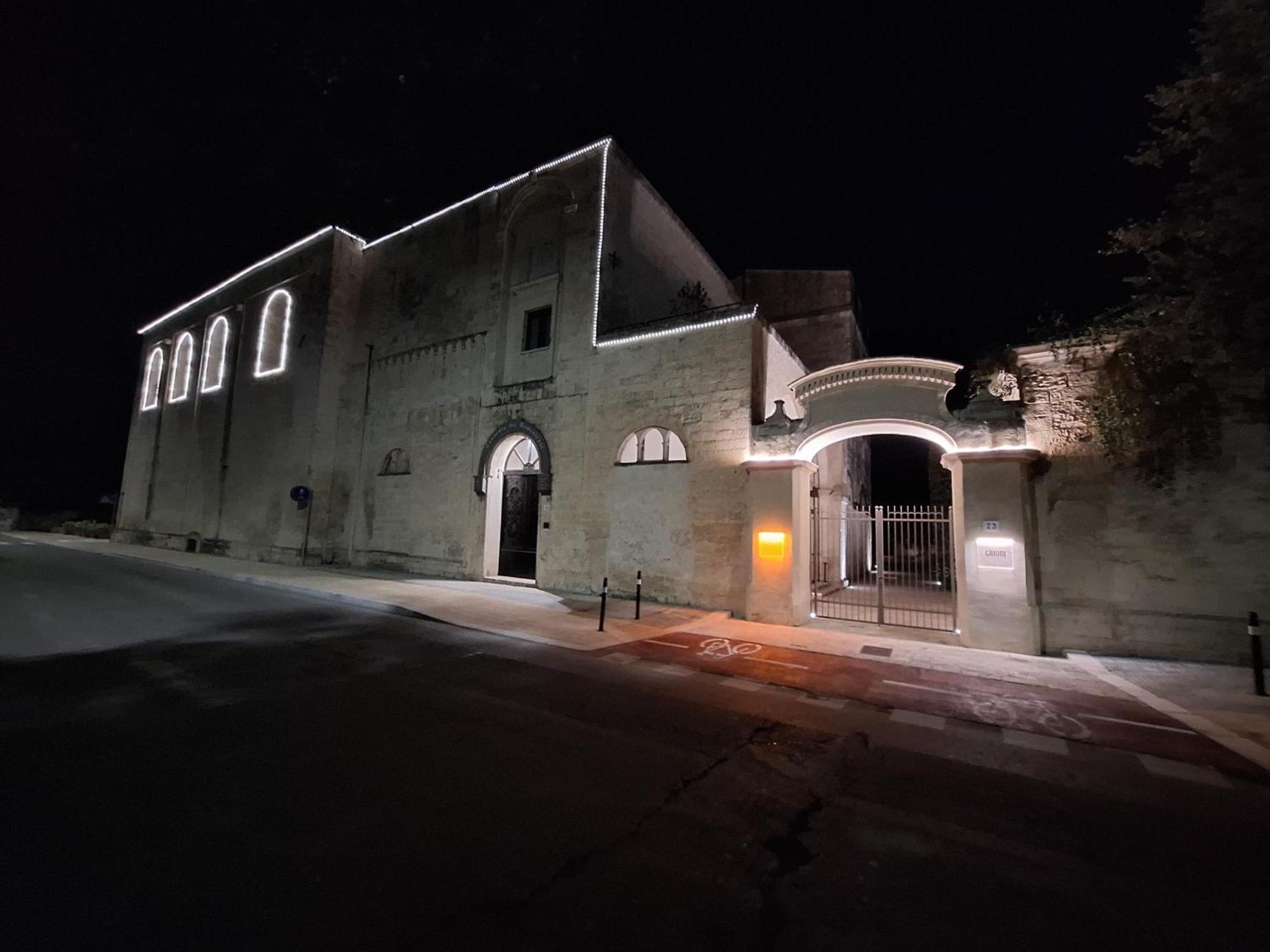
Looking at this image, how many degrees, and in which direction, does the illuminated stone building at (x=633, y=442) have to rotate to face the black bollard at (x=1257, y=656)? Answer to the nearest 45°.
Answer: approximately 90° to its left

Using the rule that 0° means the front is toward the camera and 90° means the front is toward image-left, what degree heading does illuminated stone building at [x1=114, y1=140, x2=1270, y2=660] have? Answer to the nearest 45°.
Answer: approximately 45°

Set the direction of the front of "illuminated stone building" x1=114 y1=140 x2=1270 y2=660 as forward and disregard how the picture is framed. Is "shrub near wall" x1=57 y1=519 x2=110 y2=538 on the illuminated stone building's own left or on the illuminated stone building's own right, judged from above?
on the illuminated stone building's own right

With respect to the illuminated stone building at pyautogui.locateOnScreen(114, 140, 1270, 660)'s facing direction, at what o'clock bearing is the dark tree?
The dark tree is roughly at 9 o'clock from the illuminated stone building.
